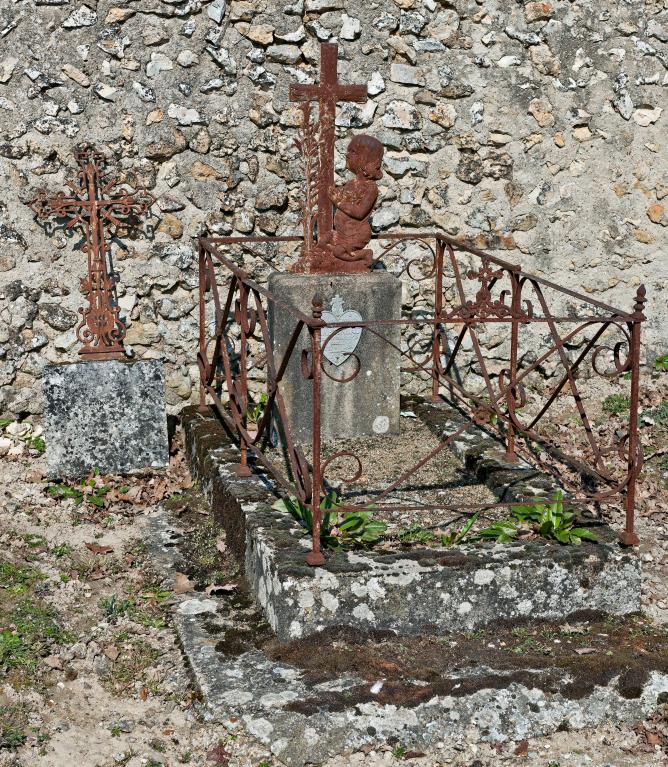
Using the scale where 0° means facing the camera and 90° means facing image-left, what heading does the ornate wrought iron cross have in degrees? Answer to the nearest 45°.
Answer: approximately 0°

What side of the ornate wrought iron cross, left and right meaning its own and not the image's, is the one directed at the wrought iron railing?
left

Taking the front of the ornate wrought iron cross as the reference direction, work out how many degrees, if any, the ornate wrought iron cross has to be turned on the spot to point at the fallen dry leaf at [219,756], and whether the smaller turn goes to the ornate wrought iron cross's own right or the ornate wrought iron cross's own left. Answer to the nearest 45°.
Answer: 0° — it already faces it

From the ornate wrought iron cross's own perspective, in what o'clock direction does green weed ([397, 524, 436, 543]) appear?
The green weed is roughly at 11 o'clock from the ornate wrought iron cross.

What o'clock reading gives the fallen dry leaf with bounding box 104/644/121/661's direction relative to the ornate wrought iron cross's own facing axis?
The fallen dry leaf is roughly at 12 o'clock from the ornate wrought iron cross.

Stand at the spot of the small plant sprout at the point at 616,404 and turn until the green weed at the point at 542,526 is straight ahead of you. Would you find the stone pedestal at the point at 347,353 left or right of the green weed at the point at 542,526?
right

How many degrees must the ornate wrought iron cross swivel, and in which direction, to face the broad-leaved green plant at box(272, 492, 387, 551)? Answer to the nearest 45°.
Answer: approximately 45° to its left

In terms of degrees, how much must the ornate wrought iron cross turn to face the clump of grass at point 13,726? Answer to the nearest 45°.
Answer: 0° — it already faces it

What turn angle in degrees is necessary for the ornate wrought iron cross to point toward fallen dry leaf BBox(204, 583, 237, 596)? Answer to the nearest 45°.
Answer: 0° — it already faces it
